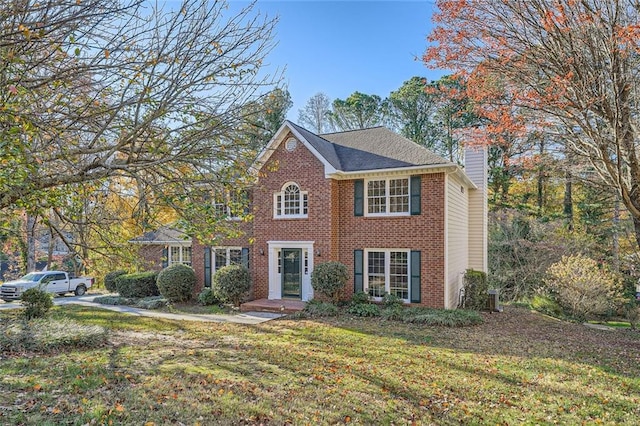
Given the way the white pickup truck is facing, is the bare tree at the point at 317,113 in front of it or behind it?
behind

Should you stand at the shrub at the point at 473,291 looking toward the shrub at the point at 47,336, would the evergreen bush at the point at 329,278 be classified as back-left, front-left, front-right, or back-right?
front-right

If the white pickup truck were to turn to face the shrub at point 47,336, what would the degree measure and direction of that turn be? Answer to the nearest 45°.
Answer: approximately 45° to its left

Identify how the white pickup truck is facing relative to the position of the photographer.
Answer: facing the viewer and to the left of the viewer
